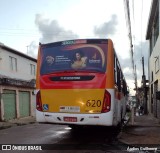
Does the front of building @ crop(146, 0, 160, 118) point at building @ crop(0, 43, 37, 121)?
yes

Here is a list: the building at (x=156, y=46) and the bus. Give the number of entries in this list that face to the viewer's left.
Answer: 1

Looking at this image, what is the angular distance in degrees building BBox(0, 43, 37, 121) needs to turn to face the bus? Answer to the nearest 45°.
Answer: approximately 45° to its right

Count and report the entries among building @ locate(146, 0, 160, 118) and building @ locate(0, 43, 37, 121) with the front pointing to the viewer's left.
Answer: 1

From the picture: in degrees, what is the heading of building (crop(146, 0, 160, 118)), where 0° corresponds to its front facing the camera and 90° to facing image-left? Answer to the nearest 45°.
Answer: approximately 90°
